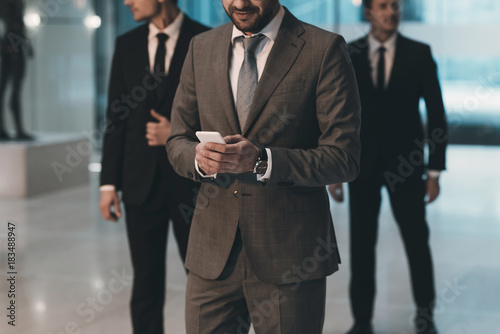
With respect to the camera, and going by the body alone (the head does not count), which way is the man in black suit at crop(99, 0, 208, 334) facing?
toward the camera

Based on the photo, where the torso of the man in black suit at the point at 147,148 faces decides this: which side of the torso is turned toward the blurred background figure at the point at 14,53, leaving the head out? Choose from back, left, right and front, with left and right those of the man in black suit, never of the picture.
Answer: back

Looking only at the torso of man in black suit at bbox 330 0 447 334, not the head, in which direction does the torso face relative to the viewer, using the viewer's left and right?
facing the viewer

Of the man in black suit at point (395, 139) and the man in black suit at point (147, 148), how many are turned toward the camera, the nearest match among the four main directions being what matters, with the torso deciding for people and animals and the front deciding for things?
2

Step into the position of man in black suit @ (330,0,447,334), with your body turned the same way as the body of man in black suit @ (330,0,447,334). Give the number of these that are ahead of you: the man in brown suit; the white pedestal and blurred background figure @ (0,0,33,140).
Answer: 1

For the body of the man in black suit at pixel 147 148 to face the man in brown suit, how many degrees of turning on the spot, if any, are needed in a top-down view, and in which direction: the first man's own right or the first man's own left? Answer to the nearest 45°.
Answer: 0° — they already face them

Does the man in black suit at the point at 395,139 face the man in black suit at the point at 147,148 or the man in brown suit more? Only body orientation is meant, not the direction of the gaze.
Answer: the man in brown suit

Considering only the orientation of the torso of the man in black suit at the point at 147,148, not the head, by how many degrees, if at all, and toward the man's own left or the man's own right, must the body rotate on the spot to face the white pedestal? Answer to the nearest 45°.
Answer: approximately 180°
